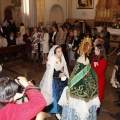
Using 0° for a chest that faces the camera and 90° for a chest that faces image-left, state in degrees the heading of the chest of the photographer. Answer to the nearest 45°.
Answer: approximately 225°

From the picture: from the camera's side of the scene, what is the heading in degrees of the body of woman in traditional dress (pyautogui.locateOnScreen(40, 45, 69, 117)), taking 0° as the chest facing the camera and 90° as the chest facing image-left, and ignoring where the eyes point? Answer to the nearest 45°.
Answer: approximately 315°
